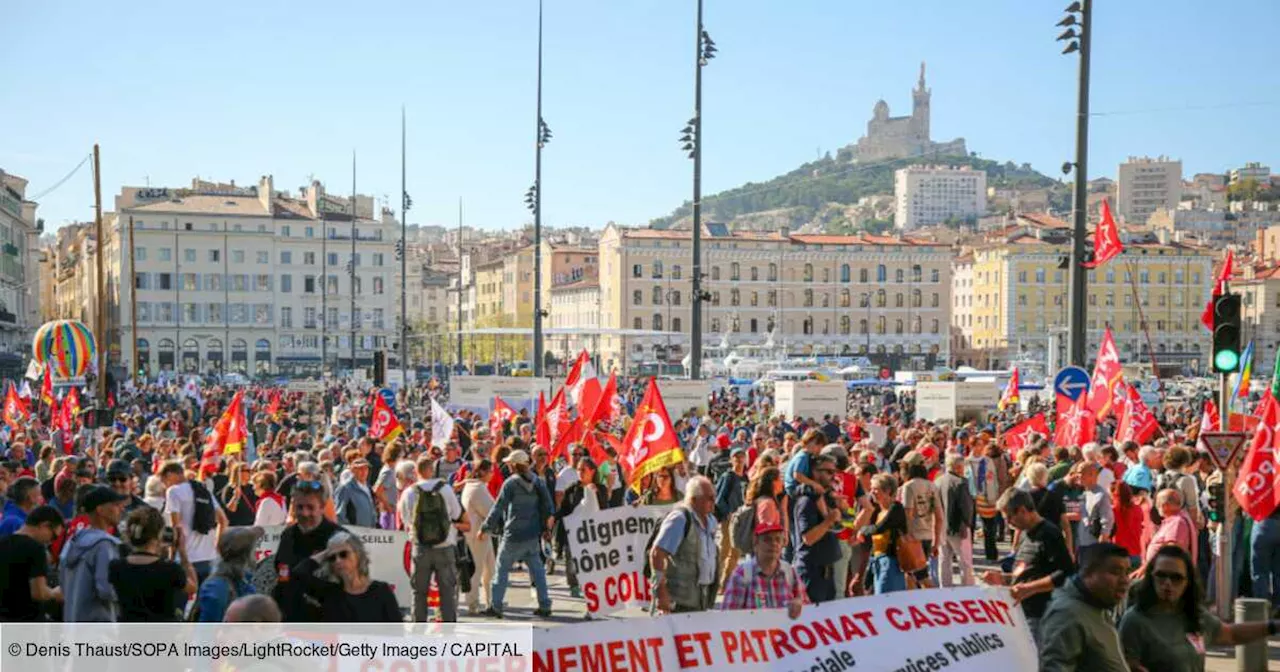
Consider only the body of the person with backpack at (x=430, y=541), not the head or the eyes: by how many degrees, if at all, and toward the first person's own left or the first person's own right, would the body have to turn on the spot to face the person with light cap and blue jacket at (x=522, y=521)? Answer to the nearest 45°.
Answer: approximately 45° to the first person's own right

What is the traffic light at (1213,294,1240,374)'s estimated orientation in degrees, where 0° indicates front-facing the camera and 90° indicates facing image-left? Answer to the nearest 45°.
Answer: approximately 0°

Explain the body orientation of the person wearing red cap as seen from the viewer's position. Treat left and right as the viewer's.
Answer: facing the viewer

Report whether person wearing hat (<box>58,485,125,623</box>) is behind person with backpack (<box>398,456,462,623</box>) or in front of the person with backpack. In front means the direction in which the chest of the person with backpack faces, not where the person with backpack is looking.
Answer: behind

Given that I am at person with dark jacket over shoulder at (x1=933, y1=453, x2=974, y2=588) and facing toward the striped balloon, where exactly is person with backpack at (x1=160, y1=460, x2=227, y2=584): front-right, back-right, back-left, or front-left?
front-left

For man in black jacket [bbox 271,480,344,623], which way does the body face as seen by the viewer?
toward the camera

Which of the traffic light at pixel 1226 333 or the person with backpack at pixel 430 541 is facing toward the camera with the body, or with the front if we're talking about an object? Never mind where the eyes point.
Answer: the traffic light

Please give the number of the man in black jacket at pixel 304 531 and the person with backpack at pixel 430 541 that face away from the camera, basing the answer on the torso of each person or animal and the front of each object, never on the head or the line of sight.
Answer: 1

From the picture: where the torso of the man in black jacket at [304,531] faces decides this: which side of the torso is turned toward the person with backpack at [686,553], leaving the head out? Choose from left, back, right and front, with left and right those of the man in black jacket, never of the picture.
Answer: left

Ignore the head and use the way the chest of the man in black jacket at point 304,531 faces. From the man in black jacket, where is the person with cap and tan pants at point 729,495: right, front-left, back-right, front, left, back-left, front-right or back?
back-left

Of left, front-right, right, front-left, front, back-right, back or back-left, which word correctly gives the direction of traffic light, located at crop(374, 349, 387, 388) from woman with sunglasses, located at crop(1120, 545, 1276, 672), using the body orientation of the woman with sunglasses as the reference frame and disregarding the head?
back-right

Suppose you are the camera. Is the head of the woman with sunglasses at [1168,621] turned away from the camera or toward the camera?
toward the camera

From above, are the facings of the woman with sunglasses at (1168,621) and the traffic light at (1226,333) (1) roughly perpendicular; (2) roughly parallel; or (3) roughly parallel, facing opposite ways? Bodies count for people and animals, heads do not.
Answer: roughly parallel

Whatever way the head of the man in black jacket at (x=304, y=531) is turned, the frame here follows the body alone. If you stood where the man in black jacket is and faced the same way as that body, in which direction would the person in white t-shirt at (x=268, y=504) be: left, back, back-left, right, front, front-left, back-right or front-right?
back

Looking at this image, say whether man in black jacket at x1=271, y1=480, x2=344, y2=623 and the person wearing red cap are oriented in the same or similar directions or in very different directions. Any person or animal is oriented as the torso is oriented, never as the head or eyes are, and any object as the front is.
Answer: same or similar directions

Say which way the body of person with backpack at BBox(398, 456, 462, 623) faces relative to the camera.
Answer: away from the camera

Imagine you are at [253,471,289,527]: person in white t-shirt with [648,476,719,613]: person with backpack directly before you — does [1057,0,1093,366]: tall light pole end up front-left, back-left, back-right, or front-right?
front-left

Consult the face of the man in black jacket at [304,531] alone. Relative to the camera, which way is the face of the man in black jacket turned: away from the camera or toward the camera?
toward the camera

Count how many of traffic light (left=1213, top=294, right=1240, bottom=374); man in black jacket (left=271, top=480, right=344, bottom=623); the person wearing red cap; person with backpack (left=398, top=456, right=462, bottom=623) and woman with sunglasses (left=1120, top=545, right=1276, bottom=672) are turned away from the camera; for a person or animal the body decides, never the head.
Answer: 1

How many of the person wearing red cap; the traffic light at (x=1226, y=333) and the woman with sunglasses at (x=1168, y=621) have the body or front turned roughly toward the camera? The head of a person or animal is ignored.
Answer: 3
